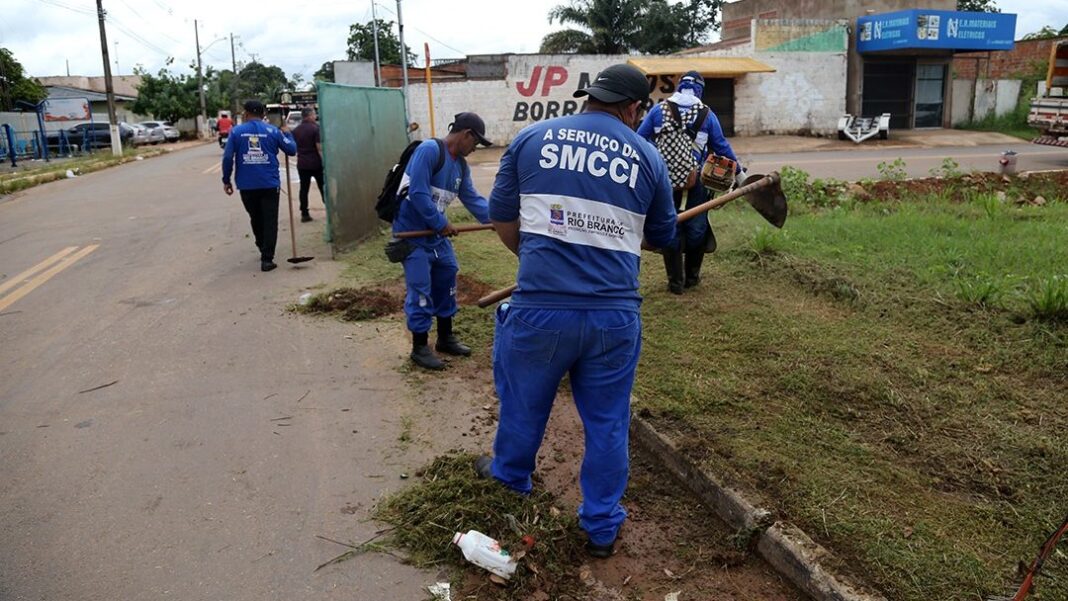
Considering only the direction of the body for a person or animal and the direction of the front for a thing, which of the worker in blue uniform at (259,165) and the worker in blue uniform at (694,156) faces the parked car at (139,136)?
the worker in blue uniform at (259,165)

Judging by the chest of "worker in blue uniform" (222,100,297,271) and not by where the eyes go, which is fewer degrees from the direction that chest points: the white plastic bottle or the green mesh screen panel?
the green mesh screen panel

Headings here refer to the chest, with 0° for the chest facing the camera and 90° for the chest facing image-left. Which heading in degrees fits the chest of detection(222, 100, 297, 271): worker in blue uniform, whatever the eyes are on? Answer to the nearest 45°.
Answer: approximately 180°

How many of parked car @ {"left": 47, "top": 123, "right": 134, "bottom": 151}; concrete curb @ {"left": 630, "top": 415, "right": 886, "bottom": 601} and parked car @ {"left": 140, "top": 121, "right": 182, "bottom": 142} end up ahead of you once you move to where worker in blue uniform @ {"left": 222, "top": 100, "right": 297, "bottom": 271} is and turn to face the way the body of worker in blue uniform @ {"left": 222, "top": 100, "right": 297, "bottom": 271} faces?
2

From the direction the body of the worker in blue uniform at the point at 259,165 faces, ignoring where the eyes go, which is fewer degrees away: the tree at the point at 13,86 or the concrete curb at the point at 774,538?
the tree

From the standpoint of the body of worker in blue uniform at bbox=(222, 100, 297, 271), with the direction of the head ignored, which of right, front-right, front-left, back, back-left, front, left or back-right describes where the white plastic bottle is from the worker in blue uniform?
back

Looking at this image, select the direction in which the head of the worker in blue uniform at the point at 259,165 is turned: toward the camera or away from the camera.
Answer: away from the camera

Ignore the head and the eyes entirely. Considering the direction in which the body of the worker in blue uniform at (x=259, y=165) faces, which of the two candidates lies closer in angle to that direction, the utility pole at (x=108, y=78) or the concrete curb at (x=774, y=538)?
the utility pole

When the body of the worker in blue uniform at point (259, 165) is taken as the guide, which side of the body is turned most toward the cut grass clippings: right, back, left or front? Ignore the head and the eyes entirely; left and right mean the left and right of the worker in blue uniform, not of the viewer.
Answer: back
